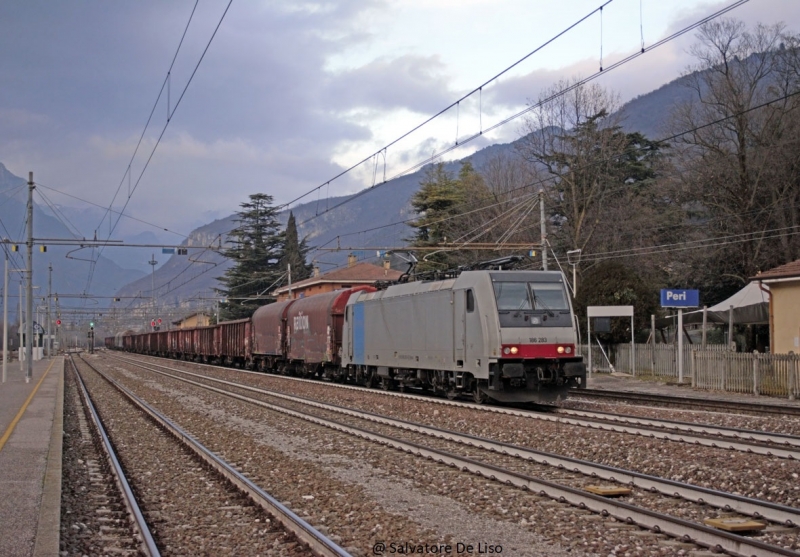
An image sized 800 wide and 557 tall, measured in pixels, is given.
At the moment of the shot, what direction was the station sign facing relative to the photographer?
facing the viewer

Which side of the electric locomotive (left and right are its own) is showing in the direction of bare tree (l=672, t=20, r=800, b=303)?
left

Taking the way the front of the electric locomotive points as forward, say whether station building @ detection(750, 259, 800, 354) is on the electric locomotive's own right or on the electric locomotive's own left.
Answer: on the electric locomotive's own left

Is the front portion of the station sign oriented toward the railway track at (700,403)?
yes

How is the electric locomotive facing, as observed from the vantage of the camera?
facing the viewer and to the right of the viewer

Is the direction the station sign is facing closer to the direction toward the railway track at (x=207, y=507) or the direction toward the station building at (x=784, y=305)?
the railway track

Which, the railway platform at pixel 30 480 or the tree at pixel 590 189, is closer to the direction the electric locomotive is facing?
the railway platform

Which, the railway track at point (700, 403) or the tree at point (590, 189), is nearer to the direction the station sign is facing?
the railway track

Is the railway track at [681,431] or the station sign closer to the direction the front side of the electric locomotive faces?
the railway track

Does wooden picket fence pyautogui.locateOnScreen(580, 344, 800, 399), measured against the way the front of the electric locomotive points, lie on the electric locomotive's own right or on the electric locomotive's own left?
on the electric locomotive's own left

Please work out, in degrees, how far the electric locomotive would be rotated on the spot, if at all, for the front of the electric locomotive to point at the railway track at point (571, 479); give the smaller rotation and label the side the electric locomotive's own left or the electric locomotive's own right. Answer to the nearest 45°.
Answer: approximately 45° to the electric locomotive's own right

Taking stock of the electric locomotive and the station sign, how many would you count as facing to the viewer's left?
0

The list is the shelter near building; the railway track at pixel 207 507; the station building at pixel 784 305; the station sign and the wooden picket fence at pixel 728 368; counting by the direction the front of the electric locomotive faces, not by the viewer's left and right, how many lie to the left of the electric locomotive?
4

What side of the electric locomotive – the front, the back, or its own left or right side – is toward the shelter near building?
left

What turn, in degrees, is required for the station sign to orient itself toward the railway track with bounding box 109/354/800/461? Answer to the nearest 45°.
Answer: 0° — it already faces it
